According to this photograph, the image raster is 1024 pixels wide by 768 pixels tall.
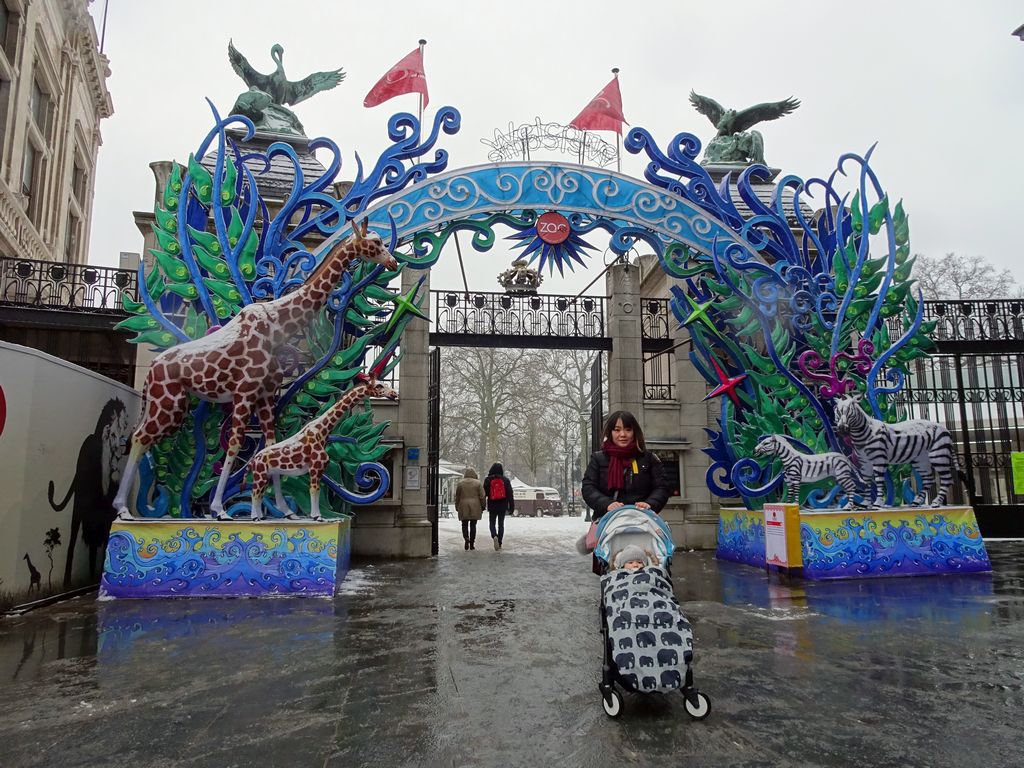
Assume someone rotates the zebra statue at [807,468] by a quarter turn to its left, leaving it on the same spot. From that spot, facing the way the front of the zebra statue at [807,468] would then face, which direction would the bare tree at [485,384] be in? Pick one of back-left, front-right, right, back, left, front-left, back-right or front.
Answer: back-right

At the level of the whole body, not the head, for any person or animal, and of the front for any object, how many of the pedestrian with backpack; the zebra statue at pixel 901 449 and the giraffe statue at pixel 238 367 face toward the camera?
0

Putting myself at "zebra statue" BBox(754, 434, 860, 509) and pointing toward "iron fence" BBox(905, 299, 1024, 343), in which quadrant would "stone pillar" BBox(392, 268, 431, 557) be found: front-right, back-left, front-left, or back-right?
back-left

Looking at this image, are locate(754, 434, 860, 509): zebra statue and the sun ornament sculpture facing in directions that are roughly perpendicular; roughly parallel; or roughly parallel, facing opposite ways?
roughly perpendicular

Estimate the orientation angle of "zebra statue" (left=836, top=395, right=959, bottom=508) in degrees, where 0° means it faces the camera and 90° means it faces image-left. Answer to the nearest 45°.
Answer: approximately 90°

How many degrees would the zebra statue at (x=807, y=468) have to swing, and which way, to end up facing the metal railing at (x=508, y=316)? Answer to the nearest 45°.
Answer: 0° — it already faces it

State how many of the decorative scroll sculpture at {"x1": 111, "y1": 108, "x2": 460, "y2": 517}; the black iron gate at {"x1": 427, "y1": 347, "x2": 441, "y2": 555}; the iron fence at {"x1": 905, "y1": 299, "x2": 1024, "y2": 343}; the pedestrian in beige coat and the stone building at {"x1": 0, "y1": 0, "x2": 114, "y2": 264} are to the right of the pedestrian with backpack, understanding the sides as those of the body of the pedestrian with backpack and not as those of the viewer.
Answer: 1

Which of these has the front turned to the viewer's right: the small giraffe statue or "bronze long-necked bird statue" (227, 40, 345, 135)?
the small giraffe statue

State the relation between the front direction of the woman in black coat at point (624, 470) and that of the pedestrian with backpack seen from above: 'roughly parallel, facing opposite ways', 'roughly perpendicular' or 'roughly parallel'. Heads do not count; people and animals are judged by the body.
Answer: roughly parallel, facing opposite ways

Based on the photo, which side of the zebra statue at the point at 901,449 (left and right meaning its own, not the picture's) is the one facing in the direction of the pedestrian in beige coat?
front

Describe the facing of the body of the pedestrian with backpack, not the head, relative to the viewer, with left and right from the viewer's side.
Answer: facing away from the viewer

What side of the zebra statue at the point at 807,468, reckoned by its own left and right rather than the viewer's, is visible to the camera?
left

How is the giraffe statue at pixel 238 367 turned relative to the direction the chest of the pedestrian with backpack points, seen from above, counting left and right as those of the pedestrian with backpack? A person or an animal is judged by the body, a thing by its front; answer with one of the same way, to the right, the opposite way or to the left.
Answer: to the right

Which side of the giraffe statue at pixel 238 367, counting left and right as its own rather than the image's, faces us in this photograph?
right

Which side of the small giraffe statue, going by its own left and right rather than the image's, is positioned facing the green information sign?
front
